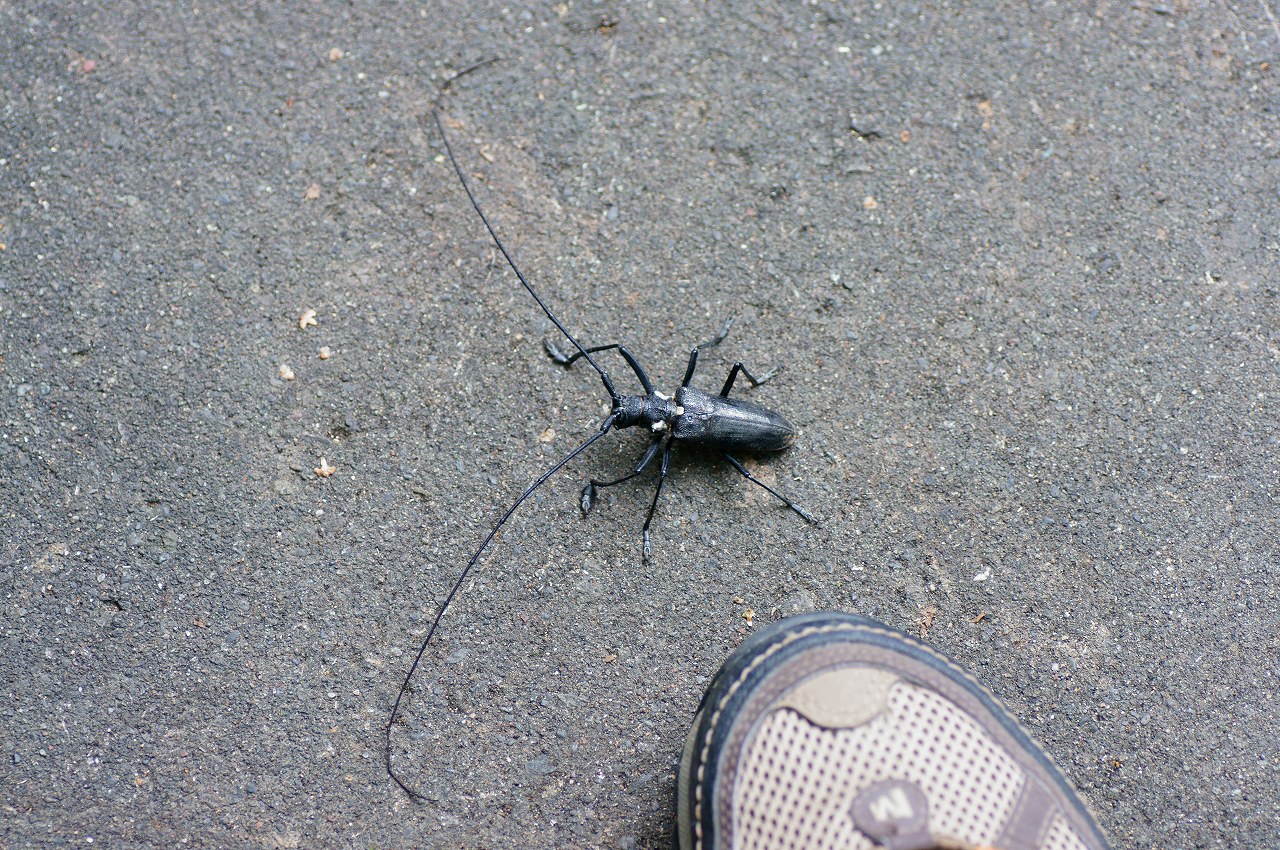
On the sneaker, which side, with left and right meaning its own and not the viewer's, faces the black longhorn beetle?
front

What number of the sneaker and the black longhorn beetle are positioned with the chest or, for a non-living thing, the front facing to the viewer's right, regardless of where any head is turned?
0

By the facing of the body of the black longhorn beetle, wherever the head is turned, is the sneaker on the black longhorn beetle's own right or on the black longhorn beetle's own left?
on the black longhorn beetle's own left

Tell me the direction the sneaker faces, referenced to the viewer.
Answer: facing away from the viewer and to the left of the viewer

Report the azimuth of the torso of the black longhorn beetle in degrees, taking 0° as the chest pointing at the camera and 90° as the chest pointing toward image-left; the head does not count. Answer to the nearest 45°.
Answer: approximately 90°
